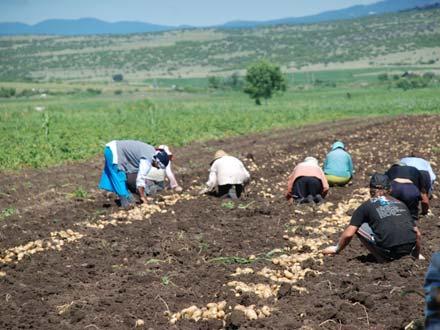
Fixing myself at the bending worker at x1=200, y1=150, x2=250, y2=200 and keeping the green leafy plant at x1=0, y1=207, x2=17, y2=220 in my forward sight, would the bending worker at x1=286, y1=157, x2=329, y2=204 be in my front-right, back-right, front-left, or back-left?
back-left

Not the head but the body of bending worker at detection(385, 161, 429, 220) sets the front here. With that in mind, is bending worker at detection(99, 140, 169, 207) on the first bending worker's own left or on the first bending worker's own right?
on the first bending worker's own left

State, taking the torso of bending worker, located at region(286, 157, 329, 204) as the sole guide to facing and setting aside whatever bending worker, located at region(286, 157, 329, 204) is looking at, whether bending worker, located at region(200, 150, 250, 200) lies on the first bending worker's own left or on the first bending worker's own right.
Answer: on the first bending worker's own left

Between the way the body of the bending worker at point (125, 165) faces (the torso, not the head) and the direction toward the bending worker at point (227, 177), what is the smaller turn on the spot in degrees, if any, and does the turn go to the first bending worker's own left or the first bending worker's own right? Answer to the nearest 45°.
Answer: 0° — they already face them

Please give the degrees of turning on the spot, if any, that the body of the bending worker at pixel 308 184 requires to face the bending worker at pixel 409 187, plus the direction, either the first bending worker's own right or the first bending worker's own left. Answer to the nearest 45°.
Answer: approximately 135° to the first bending worker's own right

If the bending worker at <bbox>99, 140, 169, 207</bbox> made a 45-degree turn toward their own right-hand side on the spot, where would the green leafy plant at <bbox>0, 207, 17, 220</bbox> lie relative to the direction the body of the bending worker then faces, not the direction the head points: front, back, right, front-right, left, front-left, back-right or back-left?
back-right

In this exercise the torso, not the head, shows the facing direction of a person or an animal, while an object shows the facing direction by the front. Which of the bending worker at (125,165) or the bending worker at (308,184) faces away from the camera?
the bending worker at (308,184)

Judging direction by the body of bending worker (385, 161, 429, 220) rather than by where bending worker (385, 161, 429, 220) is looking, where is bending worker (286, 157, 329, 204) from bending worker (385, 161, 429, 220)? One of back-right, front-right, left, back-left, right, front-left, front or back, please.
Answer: front-left

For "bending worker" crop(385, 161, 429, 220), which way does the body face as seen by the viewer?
away from the camera

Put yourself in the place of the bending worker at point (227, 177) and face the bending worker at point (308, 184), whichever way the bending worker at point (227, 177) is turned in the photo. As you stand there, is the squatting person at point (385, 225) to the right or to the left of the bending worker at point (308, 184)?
right

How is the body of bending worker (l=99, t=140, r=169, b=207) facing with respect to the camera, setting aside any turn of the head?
to the viewer's right

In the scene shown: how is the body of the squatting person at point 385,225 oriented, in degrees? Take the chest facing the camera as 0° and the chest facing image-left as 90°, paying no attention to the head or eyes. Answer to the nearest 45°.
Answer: approximately 135°

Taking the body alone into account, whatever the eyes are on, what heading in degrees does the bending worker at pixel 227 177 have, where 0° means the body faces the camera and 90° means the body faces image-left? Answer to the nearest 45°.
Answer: approximately 135°

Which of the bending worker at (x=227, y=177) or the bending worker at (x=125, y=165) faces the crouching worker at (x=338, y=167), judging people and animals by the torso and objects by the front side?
the bending worker at (x=125, y=165)

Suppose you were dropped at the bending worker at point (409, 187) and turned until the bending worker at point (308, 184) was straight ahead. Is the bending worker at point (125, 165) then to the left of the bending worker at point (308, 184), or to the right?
left

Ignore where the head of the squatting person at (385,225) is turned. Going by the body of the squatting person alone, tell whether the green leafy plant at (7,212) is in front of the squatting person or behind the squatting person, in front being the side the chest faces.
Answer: in front

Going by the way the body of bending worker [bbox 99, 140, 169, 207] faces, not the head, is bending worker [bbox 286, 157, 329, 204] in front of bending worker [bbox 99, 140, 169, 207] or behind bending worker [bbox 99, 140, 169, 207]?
in front

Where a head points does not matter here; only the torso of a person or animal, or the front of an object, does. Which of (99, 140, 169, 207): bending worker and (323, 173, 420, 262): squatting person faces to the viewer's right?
the bending worker

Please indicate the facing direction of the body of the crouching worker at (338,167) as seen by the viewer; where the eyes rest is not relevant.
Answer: away from the camera

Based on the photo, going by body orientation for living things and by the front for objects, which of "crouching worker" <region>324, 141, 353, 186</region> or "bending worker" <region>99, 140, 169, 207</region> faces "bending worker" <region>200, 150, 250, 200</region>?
"bending worker" <region>99, 140, 169, 207</region>

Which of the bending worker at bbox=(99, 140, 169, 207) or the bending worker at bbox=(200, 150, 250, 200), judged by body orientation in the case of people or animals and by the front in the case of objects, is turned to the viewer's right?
the bending worker at bbox=(99, 140, 169, 207)

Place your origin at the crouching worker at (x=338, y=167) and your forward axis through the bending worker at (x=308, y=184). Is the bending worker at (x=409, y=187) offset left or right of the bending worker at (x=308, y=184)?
left
